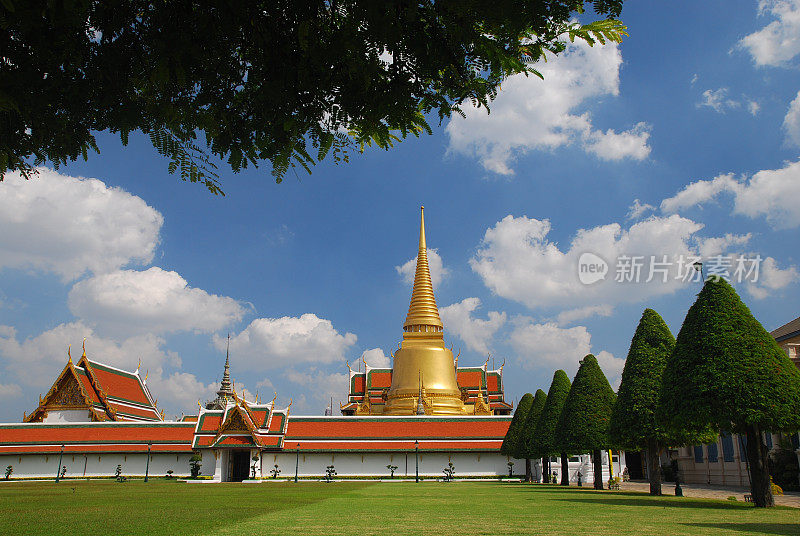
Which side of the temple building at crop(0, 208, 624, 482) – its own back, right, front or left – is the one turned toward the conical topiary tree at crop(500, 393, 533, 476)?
left

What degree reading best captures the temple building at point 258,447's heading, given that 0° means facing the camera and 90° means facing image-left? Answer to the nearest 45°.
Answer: approximately 0°

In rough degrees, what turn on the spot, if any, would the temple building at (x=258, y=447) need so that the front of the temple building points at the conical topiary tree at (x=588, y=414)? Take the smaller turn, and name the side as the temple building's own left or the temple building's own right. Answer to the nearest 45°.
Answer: approximately 45° to the temple building's own left

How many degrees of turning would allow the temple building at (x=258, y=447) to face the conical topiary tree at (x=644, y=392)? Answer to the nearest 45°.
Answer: approximately 45° to its left

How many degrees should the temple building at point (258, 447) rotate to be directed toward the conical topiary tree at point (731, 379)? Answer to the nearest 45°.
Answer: approximately 45° to its left

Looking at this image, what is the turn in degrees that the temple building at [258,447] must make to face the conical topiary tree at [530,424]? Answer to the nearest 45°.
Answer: approximately 45° to its left
